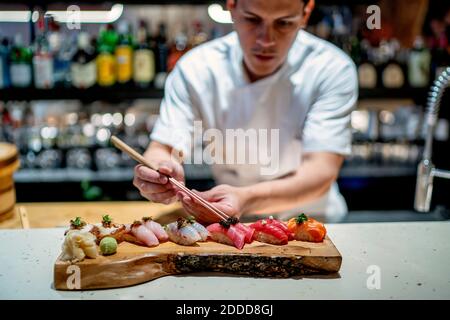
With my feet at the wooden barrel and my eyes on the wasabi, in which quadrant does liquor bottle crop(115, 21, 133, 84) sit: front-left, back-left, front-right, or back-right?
back-left

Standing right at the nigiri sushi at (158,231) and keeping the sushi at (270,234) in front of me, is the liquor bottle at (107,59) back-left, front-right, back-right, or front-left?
back-left

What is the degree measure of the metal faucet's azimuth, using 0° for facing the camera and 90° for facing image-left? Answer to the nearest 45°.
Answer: approximately 90°

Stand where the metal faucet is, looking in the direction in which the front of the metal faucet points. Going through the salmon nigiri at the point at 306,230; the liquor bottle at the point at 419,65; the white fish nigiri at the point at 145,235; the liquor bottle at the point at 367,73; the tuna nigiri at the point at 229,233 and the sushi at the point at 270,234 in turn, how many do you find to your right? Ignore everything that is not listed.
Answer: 2

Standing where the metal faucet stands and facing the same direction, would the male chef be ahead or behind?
ahead

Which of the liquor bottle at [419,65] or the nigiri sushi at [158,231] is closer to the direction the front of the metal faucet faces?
the nigiri sushi

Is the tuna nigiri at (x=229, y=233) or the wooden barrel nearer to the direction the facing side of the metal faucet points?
the wooden barrel

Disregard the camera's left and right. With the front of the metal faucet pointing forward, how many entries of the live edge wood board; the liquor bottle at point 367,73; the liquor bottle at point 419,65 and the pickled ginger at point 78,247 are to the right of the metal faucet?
2

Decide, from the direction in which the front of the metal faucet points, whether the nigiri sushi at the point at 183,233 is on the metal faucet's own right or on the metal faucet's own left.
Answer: on the metal faucet's own left

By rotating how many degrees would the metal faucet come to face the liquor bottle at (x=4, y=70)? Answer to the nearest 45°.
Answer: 0° — it already faces it
